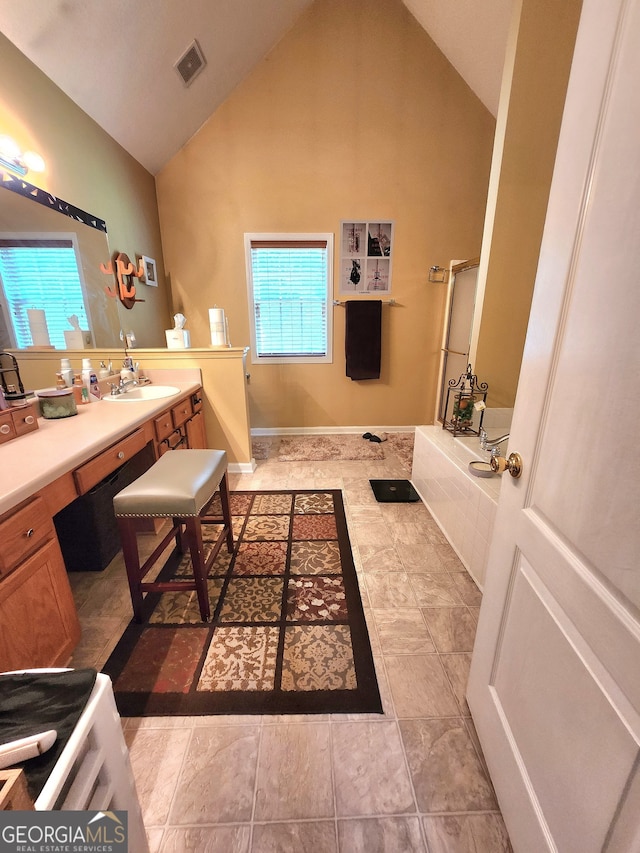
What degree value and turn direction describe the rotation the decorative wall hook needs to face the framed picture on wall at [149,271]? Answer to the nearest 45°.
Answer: approximately 90° to its left

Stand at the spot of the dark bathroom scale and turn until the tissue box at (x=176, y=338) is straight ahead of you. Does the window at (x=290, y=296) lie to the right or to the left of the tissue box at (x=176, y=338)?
right

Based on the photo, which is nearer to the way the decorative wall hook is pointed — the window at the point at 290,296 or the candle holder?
the candle holder

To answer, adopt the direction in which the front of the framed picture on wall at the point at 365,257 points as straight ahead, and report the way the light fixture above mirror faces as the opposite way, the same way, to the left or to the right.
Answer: to the left

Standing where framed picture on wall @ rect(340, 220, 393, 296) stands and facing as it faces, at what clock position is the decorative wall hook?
The decorative wall hook is roughly at 2 o'clock from the framed picture on wall.

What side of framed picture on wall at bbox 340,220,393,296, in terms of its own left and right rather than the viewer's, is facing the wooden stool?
front

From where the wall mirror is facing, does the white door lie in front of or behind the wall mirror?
in front

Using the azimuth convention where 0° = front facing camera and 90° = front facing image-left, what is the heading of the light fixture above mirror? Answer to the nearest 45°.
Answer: approximately 315°

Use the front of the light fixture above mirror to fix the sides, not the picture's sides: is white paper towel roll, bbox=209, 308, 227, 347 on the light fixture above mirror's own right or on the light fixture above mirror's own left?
on the light fixture above mirror's own left

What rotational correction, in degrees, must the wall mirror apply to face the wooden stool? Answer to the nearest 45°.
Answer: approximately 45° to its right

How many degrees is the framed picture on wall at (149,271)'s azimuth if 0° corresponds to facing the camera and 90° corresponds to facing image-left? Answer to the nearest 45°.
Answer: approximately 315°
